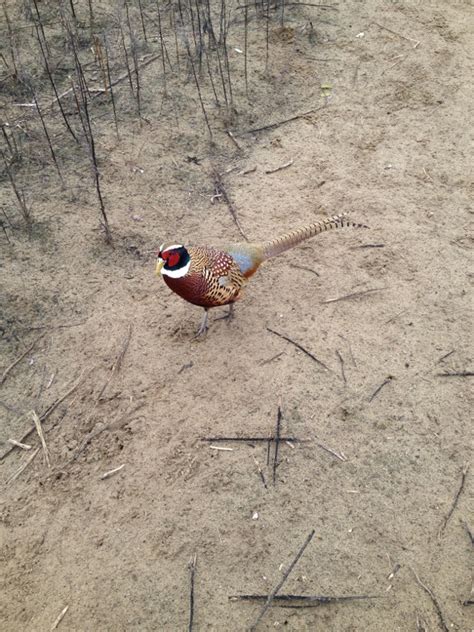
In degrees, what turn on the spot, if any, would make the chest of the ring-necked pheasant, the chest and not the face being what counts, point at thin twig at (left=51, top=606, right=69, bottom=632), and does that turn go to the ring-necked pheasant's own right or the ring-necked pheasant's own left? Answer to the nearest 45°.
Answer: approximately 45° to the ring-necked pheasant's own left

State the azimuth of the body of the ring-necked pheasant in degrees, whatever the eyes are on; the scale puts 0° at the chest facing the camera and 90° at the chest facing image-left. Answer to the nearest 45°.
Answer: approximately 45°

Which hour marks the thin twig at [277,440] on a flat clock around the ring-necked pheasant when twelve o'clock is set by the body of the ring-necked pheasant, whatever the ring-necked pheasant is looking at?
The thin twig is roughly at 10 o'clock from the ring-necked pheasant.

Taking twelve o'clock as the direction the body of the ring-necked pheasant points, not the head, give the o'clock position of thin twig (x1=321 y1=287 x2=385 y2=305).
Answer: The thin twig is roughly at 7 o'clock from the ring-necked pheasant.

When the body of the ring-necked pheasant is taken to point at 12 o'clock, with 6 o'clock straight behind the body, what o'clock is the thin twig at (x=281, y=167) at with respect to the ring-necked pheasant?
The thin twig is roughly at 5 o'clock from the ring-necked pheasant.

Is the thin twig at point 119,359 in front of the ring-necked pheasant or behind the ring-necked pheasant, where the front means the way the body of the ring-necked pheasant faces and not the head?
in front

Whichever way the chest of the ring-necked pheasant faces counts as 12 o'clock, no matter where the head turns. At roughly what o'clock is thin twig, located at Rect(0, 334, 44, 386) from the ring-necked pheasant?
The thin twig is roughly at 1 o'clock from the ring-necked pheasant.

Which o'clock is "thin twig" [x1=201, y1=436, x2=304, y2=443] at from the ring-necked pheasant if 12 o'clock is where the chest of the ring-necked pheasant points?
The thin twig is roughly at 10 o'clock from the ring-necked pheasant.

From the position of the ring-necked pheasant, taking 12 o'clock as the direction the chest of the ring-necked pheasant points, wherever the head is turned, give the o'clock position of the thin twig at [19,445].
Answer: The thin twig is roughly at 12 o'clock from the ring-necked pheasant.

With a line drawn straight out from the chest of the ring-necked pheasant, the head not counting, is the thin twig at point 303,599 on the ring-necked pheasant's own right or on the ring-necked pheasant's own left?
on the ring-necked pheasant's own left

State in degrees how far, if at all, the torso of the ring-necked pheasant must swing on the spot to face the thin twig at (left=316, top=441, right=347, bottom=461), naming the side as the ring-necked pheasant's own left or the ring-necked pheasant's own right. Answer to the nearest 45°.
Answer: approximately 90° to the ring-necked pheasant's own left

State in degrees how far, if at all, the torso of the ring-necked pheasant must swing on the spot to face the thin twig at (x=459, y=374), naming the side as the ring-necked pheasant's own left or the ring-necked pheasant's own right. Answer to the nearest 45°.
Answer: approximately 135° to the ring-necked pheasant's own left

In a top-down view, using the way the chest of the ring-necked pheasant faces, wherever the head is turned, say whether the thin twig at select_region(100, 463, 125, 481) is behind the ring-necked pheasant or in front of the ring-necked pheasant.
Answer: in front
